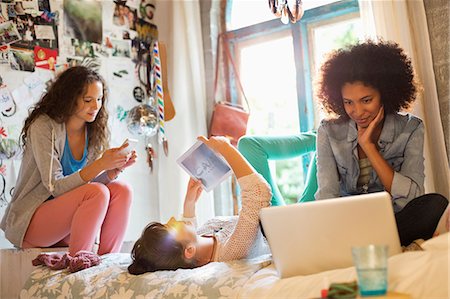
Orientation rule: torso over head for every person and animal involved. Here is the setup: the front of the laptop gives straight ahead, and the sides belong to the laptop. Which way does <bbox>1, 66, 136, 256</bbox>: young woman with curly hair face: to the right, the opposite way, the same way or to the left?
to the right

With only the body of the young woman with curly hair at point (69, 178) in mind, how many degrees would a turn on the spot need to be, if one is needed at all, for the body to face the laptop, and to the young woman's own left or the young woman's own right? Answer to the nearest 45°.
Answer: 0° — they already face it

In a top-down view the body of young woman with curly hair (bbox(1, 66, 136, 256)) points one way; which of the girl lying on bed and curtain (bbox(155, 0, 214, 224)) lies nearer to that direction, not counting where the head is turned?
the girl lying on bed

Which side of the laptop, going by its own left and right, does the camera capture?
back

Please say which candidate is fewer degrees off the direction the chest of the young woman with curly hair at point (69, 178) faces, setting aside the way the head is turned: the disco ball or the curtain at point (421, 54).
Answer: the curtain

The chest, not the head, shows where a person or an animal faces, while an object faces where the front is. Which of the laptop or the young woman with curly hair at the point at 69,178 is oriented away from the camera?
the laptop

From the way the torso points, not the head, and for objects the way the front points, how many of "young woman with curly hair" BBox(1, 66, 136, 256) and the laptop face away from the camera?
1

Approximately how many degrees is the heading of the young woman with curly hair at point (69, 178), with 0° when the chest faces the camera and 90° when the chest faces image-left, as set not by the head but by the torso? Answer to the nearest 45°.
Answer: approximately 315°
